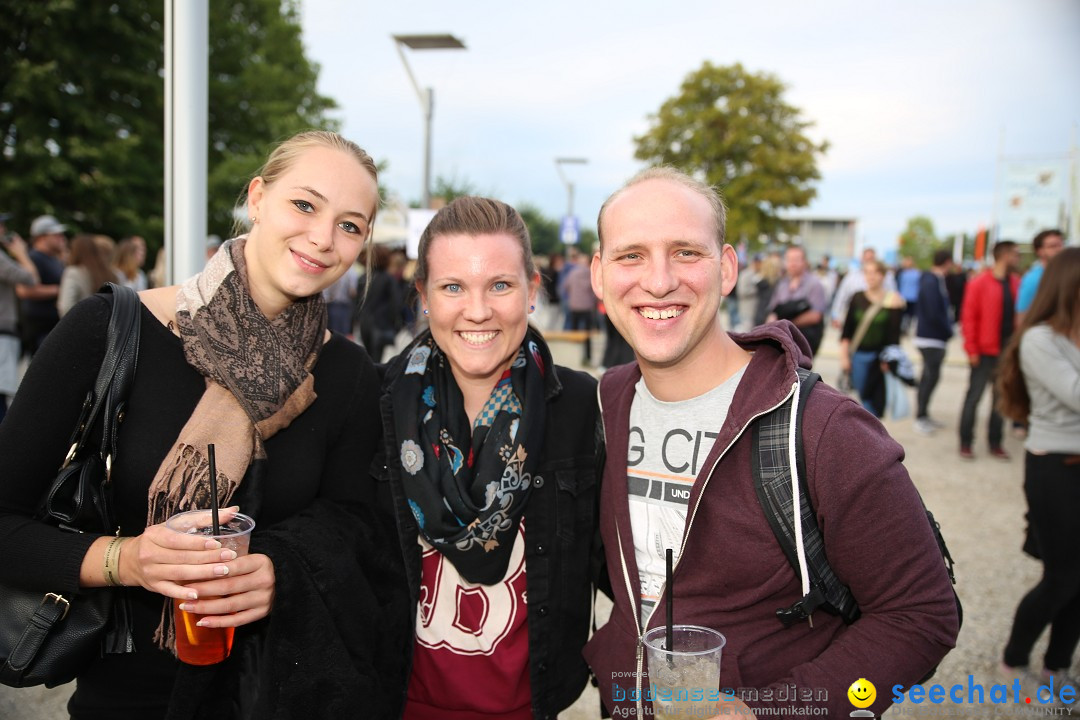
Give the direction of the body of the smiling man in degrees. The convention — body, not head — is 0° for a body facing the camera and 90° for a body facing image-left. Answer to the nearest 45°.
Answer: approximately 45°

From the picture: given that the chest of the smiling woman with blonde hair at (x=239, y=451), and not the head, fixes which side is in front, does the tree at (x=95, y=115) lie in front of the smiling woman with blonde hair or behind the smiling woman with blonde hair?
behind

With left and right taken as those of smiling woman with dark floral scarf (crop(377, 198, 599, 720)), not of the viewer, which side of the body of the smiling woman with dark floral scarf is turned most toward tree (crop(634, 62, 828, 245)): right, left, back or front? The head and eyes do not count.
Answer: back

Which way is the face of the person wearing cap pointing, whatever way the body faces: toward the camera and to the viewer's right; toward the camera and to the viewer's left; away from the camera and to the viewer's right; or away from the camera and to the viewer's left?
toward the camera and to the viewer's right

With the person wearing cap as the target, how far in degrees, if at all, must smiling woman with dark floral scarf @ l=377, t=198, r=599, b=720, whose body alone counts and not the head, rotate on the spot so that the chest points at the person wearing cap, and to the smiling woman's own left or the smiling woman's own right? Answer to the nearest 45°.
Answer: approximately 135° to the smiling woman's own right

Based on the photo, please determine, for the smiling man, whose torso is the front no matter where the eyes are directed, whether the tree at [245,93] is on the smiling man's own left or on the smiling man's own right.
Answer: on the smiling man's own right

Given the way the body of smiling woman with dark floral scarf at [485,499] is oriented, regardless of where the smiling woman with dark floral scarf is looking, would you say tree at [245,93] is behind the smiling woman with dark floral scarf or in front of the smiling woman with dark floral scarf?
behind

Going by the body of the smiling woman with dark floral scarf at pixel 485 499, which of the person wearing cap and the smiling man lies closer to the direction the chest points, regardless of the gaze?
the smiling man
